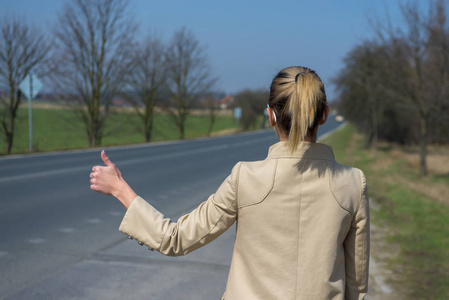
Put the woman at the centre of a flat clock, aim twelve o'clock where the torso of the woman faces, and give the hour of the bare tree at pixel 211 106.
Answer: The bare tree is roughly at 12 o'clock from the woman.

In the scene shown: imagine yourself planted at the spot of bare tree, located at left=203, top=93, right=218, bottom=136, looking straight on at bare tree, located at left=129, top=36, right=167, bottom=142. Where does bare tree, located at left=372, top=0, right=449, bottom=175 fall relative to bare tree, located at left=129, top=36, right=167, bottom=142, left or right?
left

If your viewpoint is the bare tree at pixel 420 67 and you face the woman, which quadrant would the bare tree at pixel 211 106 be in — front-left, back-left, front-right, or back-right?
back-right

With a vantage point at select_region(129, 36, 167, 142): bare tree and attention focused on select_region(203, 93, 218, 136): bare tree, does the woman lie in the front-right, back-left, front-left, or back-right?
back-right

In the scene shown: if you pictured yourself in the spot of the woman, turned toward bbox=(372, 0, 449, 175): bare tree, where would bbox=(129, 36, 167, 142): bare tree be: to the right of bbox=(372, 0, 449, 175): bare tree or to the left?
left

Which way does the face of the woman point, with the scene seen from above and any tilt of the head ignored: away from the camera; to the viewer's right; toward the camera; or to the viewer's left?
away from the camera

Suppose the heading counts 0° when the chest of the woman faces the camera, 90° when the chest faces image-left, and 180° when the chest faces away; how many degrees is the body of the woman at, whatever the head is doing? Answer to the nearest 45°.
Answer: approximately 180°

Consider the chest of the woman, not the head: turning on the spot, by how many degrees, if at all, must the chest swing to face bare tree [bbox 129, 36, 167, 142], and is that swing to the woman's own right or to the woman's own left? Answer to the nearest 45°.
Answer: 0° — they already face it

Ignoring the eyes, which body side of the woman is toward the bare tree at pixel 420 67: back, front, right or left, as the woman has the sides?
front
